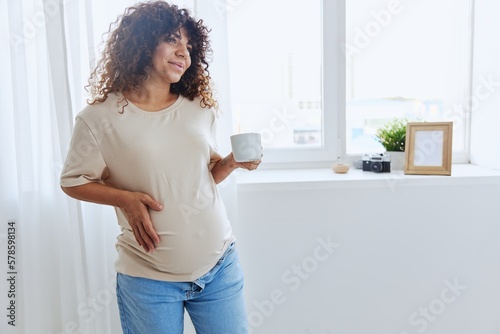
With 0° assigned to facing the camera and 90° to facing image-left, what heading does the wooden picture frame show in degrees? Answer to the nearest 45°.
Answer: approximately 0°

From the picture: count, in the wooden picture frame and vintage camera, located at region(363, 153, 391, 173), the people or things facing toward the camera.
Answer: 2

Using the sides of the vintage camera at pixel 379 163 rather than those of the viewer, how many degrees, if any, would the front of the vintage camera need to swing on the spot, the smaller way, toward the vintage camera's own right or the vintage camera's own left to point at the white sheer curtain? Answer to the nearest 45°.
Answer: approximately 45° to the vintage camera's own right

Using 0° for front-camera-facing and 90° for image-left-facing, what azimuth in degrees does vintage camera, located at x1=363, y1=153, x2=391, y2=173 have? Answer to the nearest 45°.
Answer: approximately 0°
